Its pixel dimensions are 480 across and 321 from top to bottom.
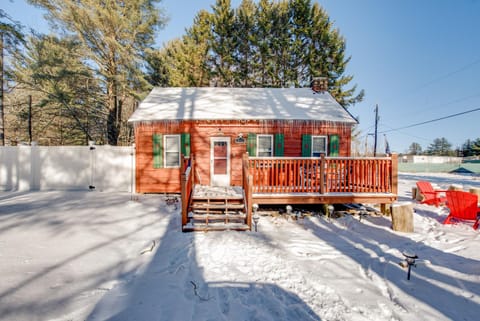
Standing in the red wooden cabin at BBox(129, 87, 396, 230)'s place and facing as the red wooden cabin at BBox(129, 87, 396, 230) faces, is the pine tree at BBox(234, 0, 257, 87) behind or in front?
behind

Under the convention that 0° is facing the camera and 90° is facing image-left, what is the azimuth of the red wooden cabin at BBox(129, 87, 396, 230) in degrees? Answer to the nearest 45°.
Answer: approximately 0°

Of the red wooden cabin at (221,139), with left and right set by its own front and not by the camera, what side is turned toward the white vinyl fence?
right

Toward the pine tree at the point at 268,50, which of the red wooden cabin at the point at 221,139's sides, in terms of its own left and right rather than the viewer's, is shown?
back

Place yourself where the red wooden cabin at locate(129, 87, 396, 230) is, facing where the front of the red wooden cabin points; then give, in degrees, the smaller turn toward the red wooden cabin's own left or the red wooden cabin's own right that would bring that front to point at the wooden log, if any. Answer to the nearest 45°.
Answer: approximately 45° to the red wooden cabin's own left

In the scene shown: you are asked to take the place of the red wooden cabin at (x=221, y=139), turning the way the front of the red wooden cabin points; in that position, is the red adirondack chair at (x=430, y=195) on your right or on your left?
on your left
